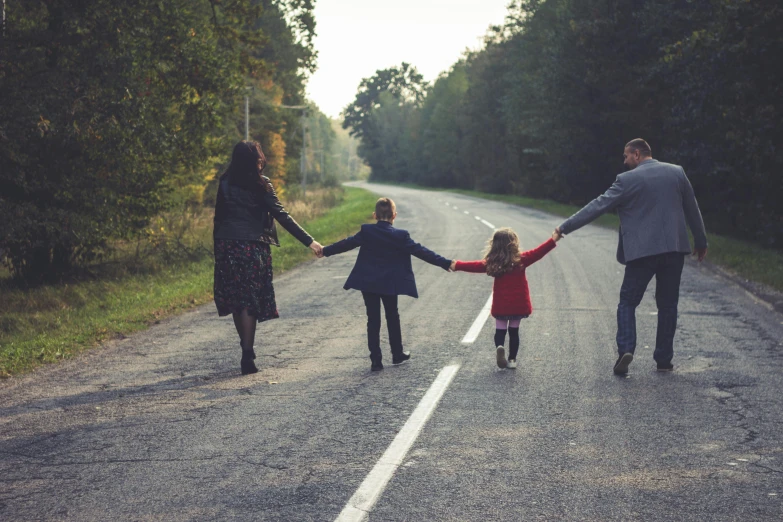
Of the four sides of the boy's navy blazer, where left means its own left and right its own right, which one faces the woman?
left

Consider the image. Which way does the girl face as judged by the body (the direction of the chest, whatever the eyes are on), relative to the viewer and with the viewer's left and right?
facing away from the viewer

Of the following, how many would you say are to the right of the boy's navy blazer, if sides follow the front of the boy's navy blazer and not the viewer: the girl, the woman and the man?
2

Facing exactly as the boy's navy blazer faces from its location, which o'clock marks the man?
The man is roughly at 3 o'clock from the boy's navy blazer.

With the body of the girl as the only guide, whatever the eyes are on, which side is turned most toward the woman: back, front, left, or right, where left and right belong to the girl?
left

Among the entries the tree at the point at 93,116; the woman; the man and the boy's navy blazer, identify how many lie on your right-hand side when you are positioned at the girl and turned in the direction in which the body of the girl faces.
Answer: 1

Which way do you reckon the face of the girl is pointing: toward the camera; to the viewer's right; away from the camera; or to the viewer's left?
away from the camera

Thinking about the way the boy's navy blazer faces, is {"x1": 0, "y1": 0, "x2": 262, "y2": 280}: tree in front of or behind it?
in front

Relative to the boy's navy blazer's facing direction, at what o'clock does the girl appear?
The girl is roughly at 3 o'clock from the boy's navy blazer.

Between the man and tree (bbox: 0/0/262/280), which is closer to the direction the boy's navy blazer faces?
the tree

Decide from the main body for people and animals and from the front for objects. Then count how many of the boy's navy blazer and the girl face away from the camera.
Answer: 2

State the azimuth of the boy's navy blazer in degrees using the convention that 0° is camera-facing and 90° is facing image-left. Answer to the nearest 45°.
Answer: approximately 180°

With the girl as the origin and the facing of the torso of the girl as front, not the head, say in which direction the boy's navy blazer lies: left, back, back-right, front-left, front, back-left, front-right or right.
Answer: left

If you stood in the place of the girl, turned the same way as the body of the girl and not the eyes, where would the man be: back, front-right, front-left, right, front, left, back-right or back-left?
right

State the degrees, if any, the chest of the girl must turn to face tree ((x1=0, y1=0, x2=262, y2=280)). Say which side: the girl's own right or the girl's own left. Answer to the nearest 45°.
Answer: approximately 45° to the girl's own left
